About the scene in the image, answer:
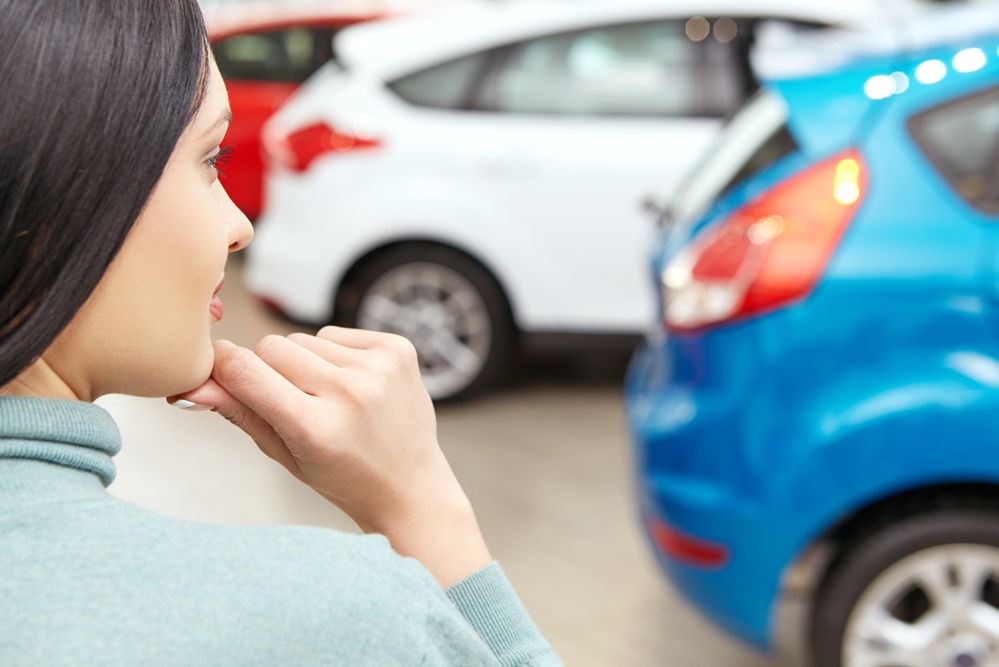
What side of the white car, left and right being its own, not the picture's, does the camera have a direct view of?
right

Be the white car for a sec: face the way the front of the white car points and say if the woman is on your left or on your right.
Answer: on your right

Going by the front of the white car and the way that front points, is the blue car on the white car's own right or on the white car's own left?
on the white car's own right

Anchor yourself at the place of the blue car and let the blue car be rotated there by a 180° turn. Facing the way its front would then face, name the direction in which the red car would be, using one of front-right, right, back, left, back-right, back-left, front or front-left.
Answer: front-right

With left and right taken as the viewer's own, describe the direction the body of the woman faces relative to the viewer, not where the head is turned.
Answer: facing away from the viewer and to the right of the viewer

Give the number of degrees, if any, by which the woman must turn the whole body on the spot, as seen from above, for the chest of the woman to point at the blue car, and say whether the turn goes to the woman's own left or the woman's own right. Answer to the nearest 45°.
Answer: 0° — they already face it

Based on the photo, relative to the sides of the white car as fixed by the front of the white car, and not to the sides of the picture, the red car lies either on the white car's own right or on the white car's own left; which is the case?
on the white car's own left

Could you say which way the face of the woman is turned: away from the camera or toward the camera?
away from the camera
